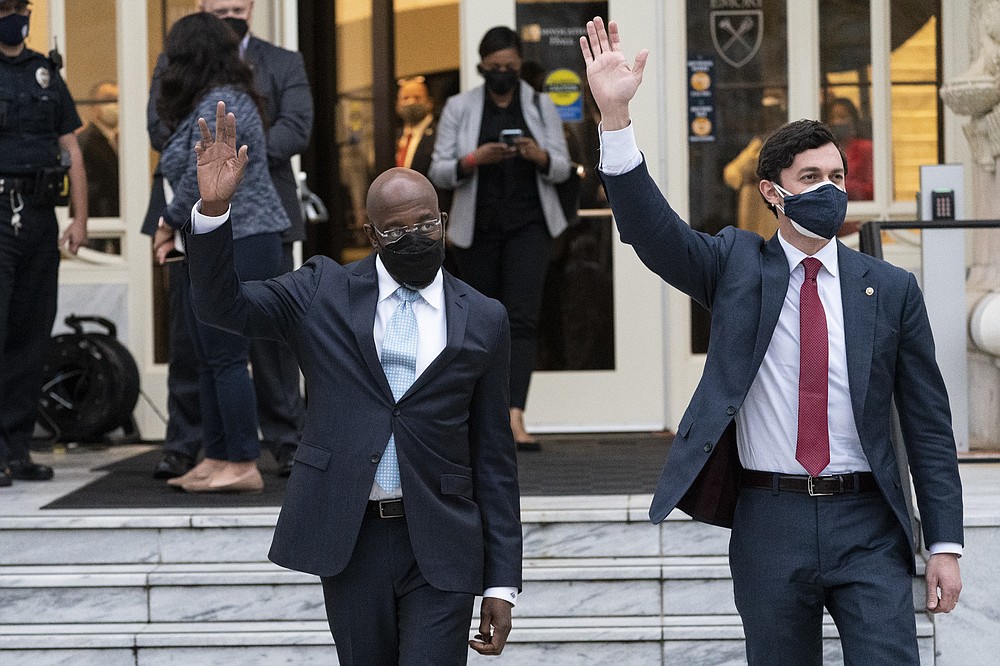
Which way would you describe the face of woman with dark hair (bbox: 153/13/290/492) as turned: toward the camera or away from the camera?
away from the camera

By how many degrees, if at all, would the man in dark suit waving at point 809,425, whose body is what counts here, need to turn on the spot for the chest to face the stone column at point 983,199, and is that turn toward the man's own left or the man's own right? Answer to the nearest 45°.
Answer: approximately 180°

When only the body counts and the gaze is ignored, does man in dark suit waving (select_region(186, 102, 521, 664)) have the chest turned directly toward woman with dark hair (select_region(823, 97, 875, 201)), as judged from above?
no

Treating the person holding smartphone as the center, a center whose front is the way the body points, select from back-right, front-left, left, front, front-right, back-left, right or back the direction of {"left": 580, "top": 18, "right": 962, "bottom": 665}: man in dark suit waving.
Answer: front

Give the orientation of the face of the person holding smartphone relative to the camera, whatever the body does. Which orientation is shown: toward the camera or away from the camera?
toward the camera

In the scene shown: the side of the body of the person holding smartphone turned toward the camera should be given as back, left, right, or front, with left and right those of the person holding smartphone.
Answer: front

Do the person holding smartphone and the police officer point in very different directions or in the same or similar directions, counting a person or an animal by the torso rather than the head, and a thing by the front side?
same or similar directions

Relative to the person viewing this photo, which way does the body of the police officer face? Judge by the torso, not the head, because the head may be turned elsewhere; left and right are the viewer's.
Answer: facing the viewer

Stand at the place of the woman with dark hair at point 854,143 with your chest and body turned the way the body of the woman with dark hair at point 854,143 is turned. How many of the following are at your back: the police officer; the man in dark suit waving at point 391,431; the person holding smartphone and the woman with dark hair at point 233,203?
0

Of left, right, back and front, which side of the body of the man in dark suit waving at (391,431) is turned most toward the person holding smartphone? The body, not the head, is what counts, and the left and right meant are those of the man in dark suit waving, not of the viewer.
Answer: back
